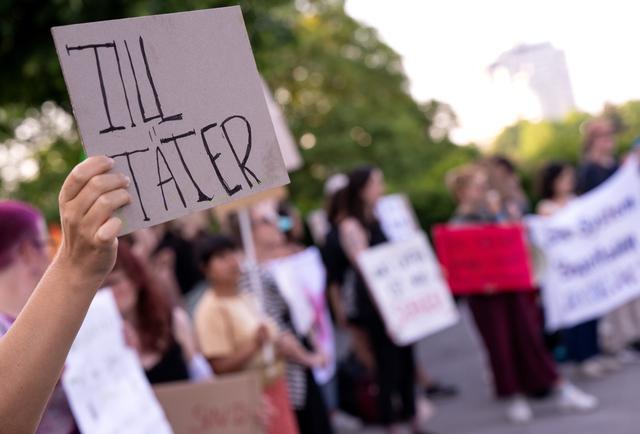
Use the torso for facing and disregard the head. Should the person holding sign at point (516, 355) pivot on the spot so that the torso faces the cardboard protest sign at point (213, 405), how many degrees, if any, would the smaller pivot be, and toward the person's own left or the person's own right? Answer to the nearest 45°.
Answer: approximately 45° to the person's own right

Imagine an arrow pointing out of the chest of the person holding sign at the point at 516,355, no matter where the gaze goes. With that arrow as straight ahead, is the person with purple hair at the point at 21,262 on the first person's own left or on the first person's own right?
on the first person's own right

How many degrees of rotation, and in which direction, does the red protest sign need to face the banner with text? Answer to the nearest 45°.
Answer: approximately 135° to its left

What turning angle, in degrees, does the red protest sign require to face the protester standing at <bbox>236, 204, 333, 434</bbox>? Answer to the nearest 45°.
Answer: approximately 45° to its right

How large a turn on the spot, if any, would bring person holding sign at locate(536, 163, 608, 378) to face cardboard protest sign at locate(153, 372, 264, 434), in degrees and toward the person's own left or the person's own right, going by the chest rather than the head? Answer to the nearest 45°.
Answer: approximately 45° to the person's own right

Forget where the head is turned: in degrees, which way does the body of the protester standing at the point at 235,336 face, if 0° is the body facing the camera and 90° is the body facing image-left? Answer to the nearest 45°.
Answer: approximately 315°

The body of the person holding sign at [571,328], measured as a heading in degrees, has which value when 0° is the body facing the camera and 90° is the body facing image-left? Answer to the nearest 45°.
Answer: approximately 315°

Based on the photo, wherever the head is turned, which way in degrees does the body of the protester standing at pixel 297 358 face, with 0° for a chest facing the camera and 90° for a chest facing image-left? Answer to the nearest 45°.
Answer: approximately 315°
